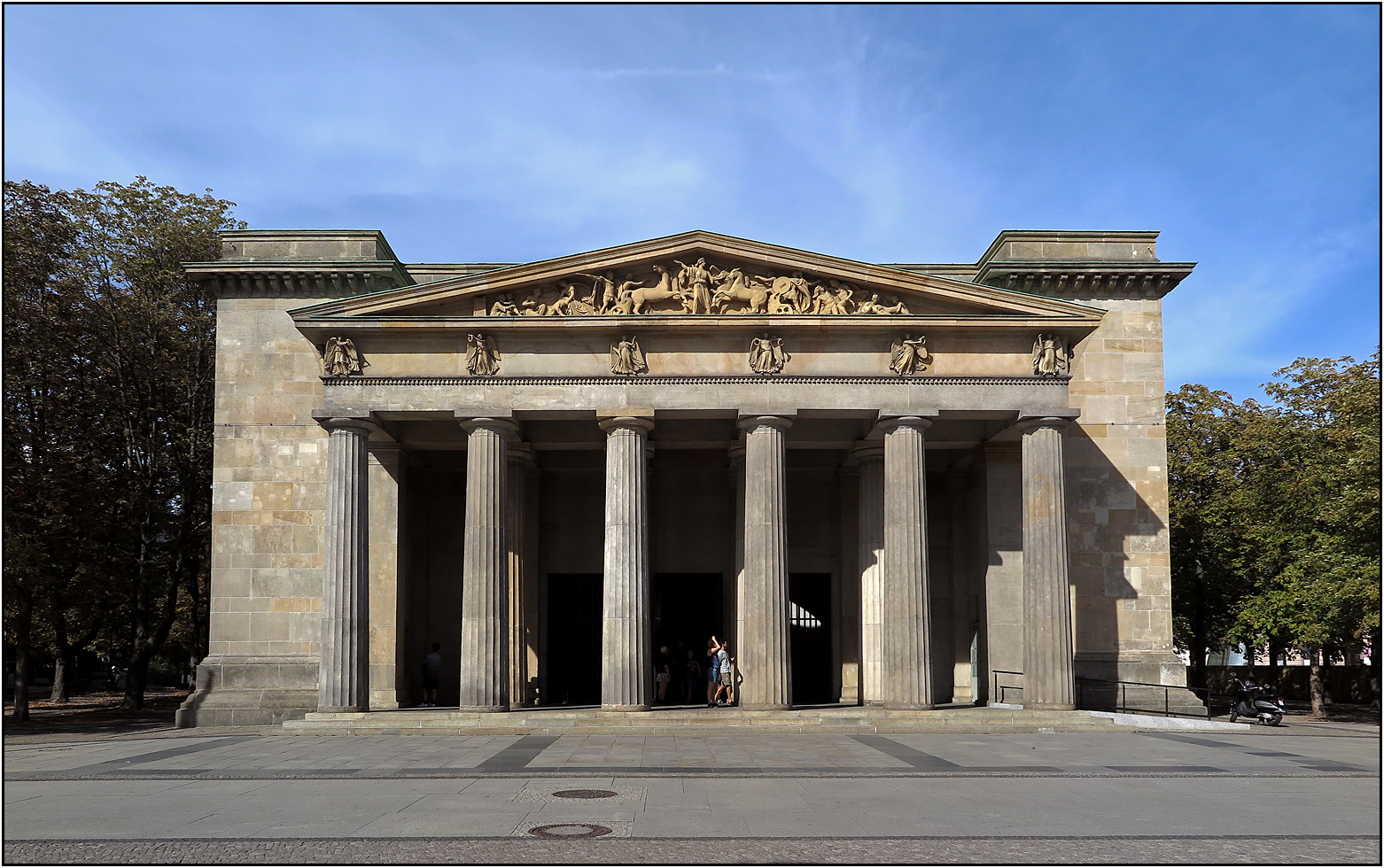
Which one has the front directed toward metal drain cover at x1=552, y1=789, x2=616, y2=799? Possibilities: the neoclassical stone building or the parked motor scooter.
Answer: the neoclassical stone building

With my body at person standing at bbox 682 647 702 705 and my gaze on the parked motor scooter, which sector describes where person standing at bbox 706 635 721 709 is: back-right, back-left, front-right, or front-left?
front-right

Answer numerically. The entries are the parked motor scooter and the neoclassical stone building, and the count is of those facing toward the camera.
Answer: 1

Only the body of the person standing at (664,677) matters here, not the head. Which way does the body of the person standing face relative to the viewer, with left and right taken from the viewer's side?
facing away from the viewer

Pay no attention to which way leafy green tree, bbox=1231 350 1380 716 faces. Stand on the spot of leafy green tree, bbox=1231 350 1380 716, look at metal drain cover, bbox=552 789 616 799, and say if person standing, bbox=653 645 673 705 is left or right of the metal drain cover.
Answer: right

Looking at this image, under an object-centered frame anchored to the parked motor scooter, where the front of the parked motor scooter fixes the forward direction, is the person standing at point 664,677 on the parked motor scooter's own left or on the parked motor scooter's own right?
on the parked motor scooter's own left

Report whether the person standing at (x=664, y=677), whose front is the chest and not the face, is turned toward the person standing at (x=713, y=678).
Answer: no

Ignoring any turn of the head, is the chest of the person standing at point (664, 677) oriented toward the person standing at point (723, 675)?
no

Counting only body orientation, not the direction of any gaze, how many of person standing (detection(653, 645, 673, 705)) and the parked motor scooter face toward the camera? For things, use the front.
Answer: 0

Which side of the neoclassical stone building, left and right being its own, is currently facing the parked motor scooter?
left

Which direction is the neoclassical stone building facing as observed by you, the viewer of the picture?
facing the viewer

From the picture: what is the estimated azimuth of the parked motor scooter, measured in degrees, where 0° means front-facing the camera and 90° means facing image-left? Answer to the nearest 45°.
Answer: approximately 135°

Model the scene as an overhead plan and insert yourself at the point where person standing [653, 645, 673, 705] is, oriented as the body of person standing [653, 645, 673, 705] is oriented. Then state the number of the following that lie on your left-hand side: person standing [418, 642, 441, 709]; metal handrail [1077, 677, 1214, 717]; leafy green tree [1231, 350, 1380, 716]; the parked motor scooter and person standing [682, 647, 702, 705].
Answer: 1
